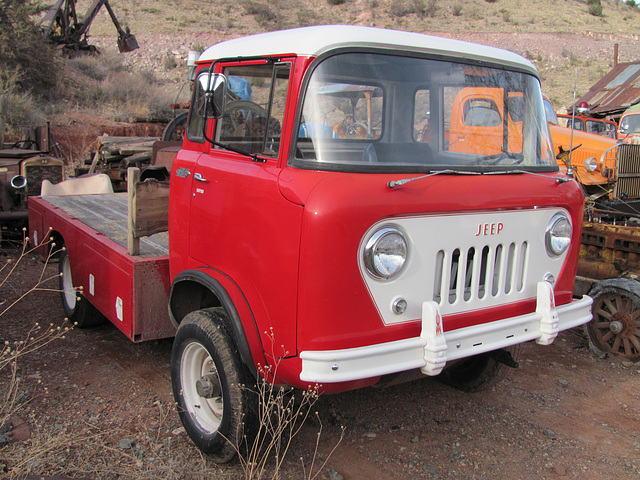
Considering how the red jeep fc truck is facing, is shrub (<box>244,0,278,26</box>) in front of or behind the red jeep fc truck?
behind

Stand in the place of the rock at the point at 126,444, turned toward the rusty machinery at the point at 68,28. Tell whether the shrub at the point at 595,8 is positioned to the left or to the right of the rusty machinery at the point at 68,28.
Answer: right

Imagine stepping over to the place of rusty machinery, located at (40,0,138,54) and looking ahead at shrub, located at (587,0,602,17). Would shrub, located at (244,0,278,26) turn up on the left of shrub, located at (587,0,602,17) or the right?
left

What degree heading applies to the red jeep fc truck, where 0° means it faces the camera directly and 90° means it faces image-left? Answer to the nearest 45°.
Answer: approximately 315°
